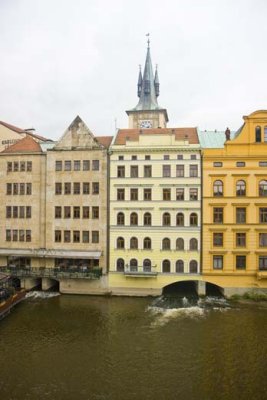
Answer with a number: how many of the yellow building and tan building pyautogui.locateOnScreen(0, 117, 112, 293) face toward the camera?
2

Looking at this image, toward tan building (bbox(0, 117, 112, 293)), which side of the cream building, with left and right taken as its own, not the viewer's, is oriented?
right

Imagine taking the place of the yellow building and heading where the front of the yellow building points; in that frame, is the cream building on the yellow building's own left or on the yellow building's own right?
on the yellow building's own right

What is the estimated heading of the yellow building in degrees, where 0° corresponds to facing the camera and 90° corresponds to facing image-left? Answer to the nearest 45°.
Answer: approximately 0°

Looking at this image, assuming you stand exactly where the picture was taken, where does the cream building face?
facing the viewer

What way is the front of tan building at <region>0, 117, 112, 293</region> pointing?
toward the camera

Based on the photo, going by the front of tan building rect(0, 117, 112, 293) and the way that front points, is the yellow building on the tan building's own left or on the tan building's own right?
on the tan building's own left

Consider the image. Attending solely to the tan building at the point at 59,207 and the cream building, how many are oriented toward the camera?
2

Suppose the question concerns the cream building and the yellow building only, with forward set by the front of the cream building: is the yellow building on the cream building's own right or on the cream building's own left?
on the cream building's own left

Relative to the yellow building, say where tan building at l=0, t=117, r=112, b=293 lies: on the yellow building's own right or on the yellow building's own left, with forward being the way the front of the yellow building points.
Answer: on the yellow building's own right
